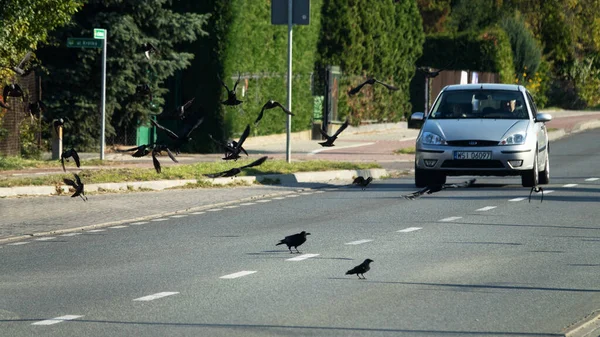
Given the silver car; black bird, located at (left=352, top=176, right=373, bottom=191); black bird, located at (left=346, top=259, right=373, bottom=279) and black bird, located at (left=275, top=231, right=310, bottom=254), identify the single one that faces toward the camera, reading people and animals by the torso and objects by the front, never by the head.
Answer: the silver car

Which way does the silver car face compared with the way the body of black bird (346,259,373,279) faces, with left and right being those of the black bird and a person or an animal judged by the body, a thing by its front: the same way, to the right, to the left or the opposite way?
to the right

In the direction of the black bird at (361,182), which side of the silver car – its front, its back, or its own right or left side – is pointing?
right

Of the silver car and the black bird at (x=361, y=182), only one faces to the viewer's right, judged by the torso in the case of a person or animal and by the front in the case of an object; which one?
the black bird

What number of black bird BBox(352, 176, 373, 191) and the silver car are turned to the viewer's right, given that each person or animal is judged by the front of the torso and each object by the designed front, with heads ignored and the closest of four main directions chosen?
1

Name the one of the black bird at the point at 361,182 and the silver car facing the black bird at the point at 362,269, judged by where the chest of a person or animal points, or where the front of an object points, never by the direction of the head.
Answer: the silver car

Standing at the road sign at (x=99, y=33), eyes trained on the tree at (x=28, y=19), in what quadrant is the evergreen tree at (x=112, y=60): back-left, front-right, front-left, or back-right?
back-right

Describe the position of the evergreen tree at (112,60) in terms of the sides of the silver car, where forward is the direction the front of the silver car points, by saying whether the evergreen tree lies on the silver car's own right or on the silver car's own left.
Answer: on the silver car's own right
